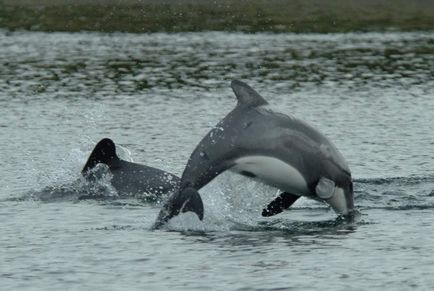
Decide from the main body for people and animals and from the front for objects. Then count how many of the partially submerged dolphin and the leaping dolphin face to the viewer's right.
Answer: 1

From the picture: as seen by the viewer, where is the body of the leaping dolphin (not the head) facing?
to the viewer's right

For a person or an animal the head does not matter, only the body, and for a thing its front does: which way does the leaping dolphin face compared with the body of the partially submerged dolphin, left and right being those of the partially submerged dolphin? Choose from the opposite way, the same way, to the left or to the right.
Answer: the opposite way

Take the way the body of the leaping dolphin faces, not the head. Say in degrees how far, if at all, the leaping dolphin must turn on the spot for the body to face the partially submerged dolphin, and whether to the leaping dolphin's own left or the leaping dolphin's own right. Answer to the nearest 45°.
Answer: approximately 135° to the leaping dolphin's own left
